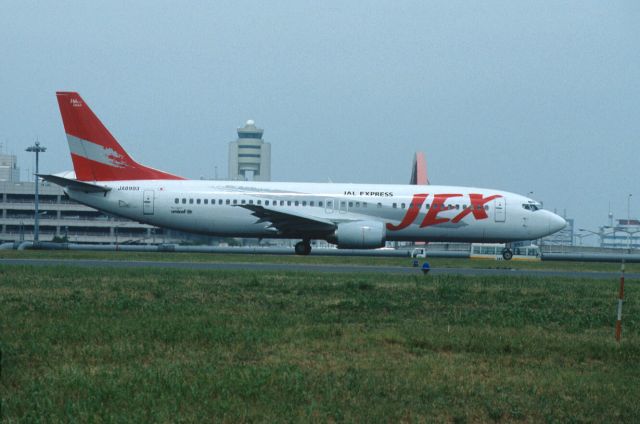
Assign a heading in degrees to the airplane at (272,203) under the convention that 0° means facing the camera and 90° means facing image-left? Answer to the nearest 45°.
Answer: approximately 270°
